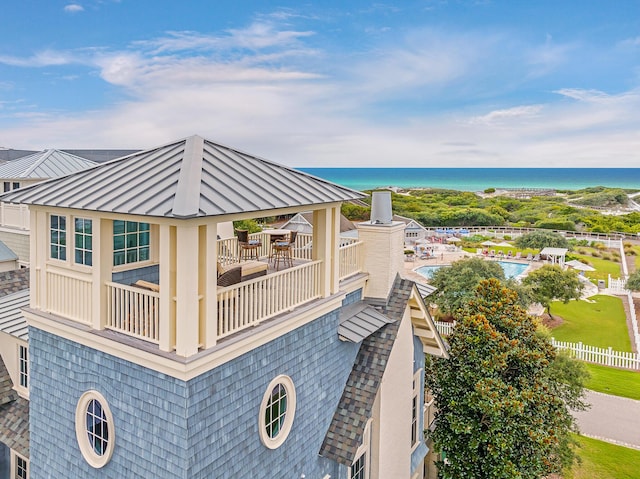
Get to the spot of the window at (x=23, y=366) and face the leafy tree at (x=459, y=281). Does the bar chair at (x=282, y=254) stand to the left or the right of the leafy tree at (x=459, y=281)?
right

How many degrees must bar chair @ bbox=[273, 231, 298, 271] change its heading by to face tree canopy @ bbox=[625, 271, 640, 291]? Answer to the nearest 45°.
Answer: approximately 135° to its right

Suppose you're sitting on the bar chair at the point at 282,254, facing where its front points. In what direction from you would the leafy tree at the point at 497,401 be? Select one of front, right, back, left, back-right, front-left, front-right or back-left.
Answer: back

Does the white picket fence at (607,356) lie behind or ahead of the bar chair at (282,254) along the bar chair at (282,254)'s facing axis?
behind

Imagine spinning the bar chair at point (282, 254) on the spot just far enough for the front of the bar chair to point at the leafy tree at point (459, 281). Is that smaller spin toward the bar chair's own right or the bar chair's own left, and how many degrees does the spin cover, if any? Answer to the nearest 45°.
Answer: approximately 135° to the bar chair's own right

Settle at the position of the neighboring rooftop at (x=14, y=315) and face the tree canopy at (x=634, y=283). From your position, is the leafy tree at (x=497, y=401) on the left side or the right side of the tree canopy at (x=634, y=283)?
right

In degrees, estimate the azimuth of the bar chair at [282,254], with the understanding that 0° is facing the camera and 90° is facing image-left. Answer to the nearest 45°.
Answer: approximately 90°

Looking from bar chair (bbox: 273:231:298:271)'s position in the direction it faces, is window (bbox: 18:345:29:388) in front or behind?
in front

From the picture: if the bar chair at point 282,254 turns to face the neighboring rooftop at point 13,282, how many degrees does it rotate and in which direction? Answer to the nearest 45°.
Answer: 0° — it already faces it

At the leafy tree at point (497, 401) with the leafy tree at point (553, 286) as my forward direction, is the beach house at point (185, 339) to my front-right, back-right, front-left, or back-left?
back-left

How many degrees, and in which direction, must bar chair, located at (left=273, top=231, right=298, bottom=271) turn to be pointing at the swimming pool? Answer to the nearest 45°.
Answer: approximately 135° to its right
